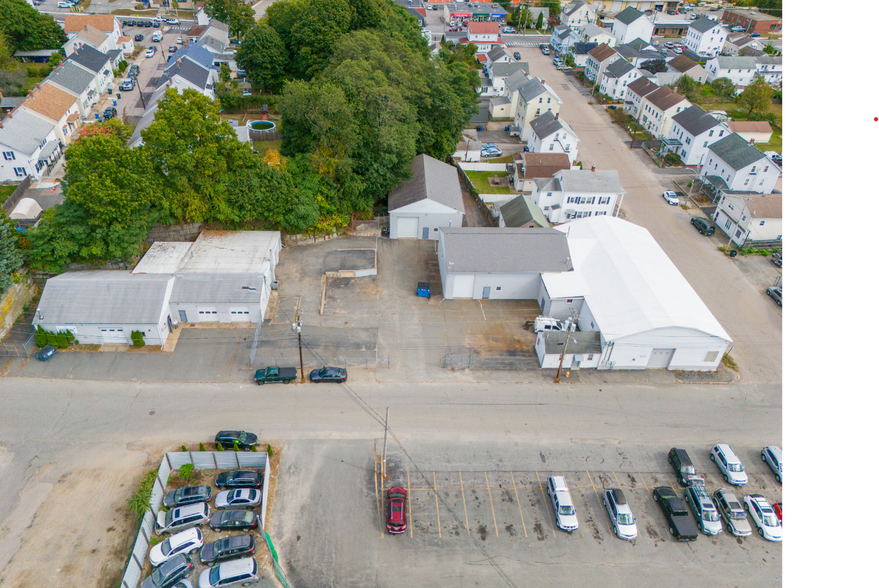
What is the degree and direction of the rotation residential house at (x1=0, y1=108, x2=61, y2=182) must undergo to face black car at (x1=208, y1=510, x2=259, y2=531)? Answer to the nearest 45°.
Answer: approximately 45° to its right

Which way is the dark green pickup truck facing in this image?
to the viewer's left

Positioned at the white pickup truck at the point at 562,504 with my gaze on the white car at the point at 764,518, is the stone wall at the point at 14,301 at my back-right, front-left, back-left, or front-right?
back-left

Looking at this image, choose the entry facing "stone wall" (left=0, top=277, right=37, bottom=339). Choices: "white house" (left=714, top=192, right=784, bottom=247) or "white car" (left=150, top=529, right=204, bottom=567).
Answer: the white house

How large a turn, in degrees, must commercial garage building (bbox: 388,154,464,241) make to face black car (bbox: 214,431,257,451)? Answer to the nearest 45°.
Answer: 0° — it already faces it

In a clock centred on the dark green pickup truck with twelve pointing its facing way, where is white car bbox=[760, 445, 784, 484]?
The white car is roughly at 7 o'clock from the dark green pickup truck.

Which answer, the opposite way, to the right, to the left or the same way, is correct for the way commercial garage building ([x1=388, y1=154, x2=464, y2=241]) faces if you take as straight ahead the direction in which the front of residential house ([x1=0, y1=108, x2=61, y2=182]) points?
to the right

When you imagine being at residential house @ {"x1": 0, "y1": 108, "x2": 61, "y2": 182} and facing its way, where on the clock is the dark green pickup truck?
The dark green pickup truck is roughly at 1 o'clock from the residential house.

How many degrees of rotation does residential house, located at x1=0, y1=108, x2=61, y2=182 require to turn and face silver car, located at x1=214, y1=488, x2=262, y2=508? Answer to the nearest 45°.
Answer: approximately 45° to its right

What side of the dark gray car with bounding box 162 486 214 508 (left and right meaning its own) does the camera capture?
left

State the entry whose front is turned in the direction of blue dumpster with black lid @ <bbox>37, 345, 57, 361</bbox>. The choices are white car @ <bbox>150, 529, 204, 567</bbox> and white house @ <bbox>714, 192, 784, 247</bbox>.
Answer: the white house
